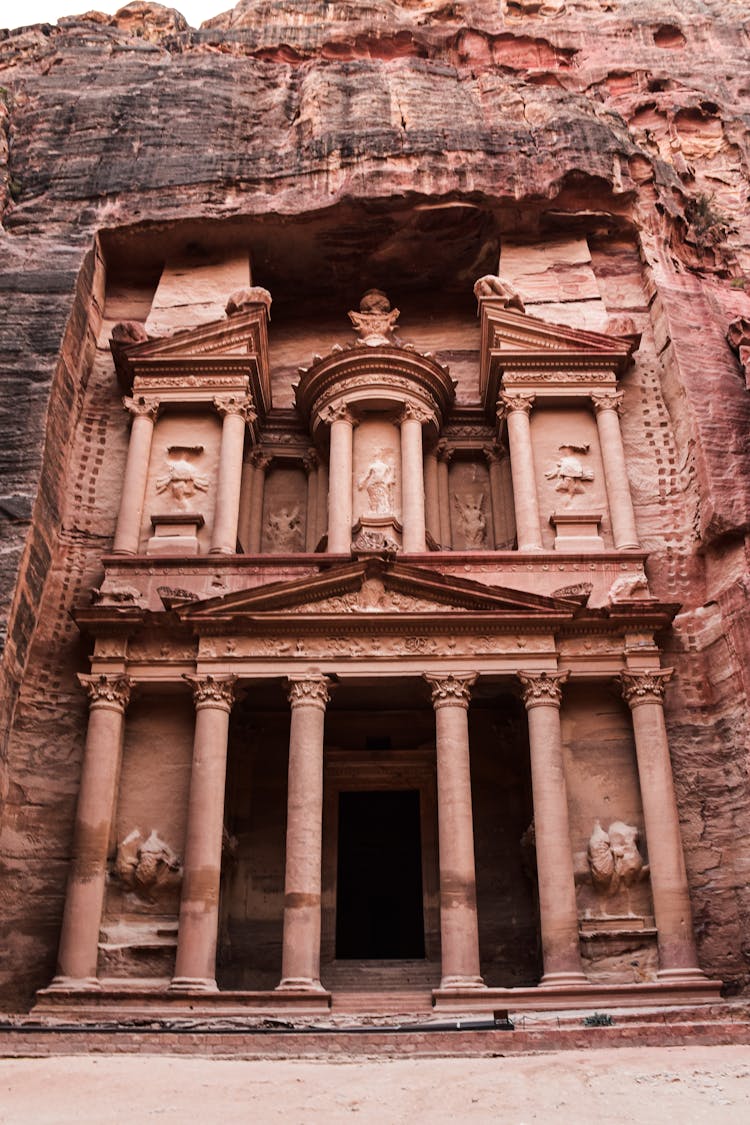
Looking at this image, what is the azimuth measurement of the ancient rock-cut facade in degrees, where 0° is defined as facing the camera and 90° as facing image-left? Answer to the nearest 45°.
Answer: approximately 0°
